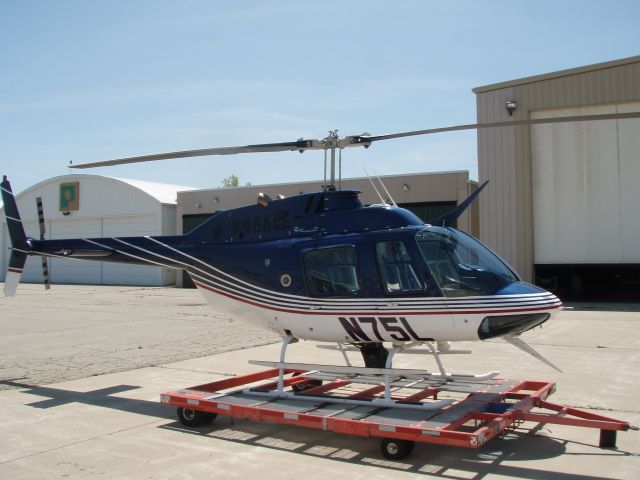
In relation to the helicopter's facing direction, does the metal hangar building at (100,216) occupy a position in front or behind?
behind

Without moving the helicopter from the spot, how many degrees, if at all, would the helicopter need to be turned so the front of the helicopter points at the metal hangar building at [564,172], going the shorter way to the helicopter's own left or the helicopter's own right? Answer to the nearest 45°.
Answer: approximately 90° to the helicopter's own left

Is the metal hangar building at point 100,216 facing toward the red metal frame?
yes

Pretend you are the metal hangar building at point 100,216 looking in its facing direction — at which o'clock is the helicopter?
The helicopter is roughly at 12 o'clock from the metal hangar building.

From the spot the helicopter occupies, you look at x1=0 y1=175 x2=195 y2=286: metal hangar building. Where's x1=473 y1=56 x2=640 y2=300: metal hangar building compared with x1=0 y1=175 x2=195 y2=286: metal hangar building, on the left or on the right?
right

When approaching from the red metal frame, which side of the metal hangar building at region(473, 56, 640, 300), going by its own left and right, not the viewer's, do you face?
front

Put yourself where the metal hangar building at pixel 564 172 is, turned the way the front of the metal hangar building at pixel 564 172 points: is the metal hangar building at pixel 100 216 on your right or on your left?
on your right

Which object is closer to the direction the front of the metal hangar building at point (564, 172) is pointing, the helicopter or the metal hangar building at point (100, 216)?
the helicopter

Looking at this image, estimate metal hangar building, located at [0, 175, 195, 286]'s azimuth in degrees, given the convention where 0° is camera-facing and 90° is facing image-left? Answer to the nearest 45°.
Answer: approximately 0°

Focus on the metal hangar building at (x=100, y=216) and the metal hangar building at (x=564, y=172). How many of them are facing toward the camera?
2

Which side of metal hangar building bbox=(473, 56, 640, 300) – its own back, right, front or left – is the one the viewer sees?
front
